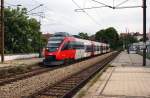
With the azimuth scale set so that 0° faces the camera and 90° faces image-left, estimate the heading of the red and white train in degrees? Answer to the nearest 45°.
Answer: approximately 45°
